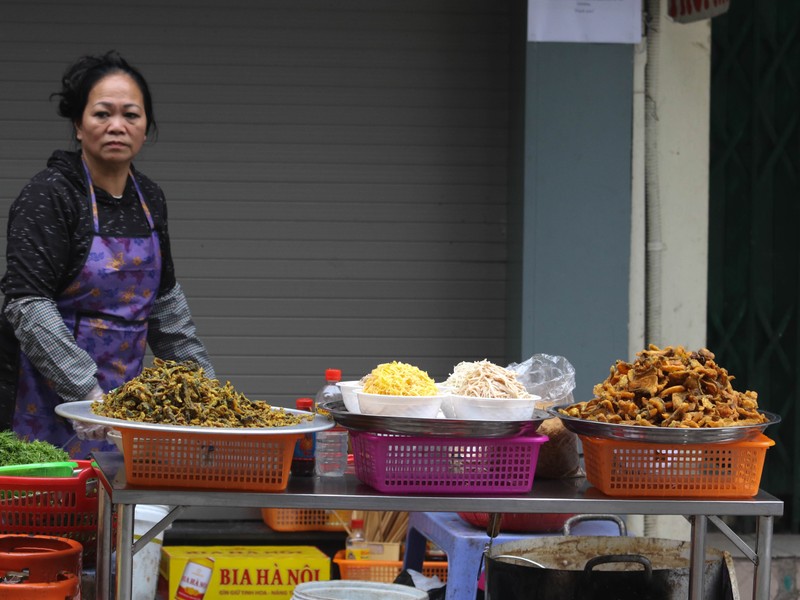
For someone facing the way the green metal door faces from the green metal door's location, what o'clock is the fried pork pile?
The fried pork pile is roughly at 12 o'clock from the green metal door.

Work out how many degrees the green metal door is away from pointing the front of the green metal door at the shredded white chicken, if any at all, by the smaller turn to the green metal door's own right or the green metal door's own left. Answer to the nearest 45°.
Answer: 0° — it already faces it

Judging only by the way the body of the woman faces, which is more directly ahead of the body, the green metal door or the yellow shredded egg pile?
the yellow shredded egg pile

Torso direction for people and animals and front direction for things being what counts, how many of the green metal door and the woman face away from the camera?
0

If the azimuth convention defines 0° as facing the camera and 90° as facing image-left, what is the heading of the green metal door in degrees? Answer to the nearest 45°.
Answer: approximately 0°

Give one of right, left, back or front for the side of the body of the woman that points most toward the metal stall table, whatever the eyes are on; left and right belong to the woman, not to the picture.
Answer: front

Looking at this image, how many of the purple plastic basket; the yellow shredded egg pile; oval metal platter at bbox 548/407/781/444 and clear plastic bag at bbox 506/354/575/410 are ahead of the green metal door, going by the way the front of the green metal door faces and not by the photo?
4

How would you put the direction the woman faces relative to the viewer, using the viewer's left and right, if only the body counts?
facing the viewer and to the right of the viewer

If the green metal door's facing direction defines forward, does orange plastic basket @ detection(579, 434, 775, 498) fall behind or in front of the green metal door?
in front

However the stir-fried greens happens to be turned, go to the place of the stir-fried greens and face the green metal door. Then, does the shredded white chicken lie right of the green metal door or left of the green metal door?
right

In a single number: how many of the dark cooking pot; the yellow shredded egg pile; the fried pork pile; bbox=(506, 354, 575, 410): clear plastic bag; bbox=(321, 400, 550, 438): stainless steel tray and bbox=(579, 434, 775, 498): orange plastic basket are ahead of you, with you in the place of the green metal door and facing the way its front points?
6
